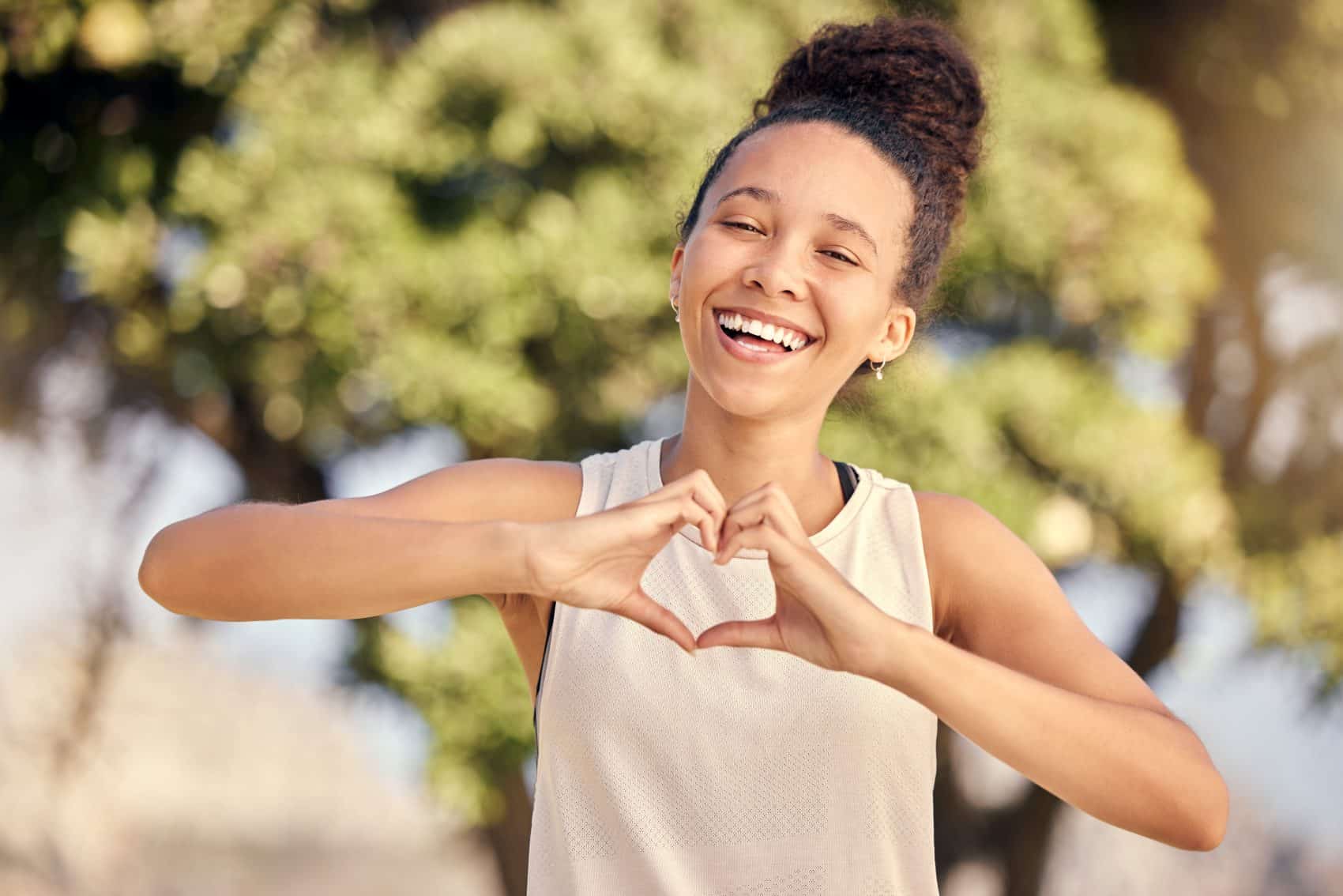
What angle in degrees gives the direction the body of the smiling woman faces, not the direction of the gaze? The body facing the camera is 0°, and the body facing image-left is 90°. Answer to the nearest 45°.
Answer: approximately 0°
